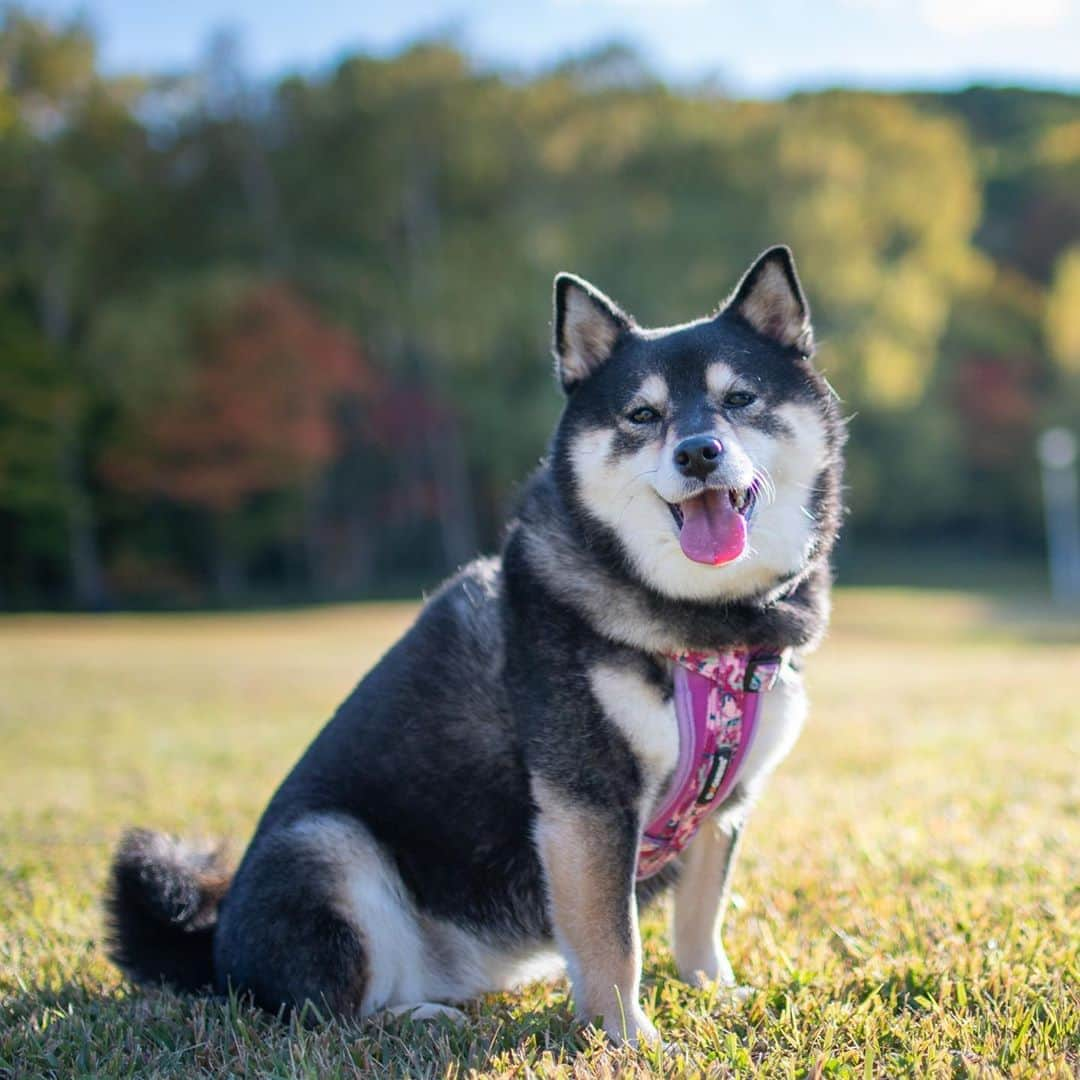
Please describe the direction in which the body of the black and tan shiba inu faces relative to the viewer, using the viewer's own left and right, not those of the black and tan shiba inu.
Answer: facing the viewer and to the right of the viewer

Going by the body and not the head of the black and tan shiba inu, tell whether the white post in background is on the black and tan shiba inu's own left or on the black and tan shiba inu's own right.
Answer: on the black and tan shiba inu's own left
